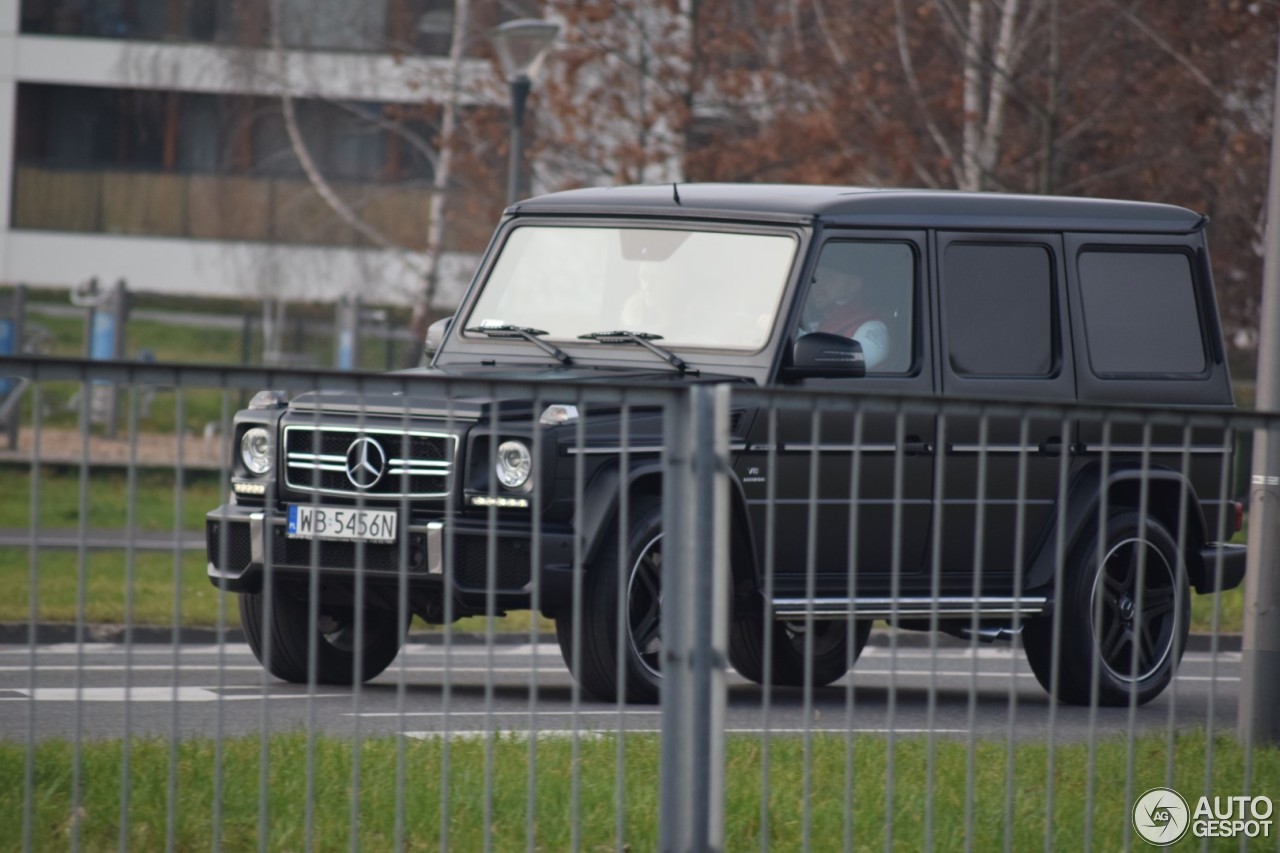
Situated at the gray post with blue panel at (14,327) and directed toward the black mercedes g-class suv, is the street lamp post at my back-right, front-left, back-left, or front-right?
front-left

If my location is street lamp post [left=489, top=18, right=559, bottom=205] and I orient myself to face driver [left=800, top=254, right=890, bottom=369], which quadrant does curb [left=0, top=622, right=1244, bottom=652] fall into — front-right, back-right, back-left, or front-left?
front-right

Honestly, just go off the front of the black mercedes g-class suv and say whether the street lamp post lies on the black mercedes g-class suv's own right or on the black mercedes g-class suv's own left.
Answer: on the black mercedes g-class suv's own right

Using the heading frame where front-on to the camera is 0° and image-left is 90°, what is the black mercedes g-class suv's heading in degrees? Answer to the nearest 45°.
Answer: approximately 45°

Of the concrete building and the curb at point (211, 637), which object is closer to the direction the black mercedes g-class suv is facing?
the curb
